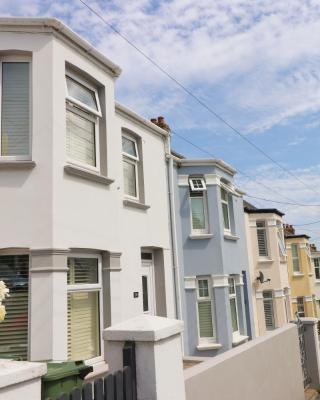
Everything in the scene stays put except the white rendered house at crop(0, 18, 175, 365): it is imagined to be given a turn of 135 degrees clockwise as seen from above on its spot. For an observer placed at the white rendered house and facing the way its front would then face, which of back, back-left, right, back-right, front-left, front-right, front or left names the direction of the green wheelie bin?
left

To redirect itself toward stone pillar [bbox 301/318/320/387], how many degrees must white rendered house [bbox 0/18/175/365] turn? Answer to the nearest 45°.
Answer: approximately 45° to its left

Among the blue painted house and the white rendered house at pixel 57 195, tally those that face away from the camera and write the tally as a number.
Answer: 0

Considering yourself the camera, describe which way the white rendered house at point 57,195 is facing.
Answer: facing the viewer and to the right of the viewer

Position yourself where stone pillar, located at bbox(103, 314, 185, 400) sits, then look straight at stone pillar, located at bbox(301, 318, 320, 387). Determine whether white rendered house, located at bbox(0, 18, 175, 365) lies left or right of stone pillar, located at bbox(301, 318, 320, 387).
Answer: left

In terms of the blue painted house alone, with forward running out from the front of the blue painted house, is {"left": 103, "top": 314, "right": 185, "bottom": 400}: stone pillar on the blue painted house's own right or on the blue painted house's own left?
on the blue painted house's own right

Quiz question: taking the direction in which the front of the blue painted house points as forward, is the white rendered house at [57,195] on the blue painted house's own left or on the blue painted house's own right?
on the blue painted house's own right

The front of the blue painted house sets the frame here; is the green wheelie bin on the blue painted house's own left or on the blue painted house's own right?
on the blue painted house's own right

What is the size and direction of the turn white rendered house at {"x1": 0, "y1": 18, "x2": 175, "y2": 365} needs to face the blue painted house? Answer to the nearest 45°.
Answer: approximately 90° to its left

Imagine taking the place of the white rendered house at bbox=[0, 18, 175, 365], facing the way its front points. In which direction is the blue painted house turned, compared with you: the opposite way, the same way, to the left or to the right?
the same way

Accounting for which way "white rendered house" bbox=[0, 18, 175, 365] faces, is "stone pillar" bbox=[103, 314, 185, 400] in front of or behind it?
in front

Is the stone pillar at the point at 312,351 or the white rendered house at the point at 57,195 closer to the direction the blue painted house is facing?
the stone pillar
